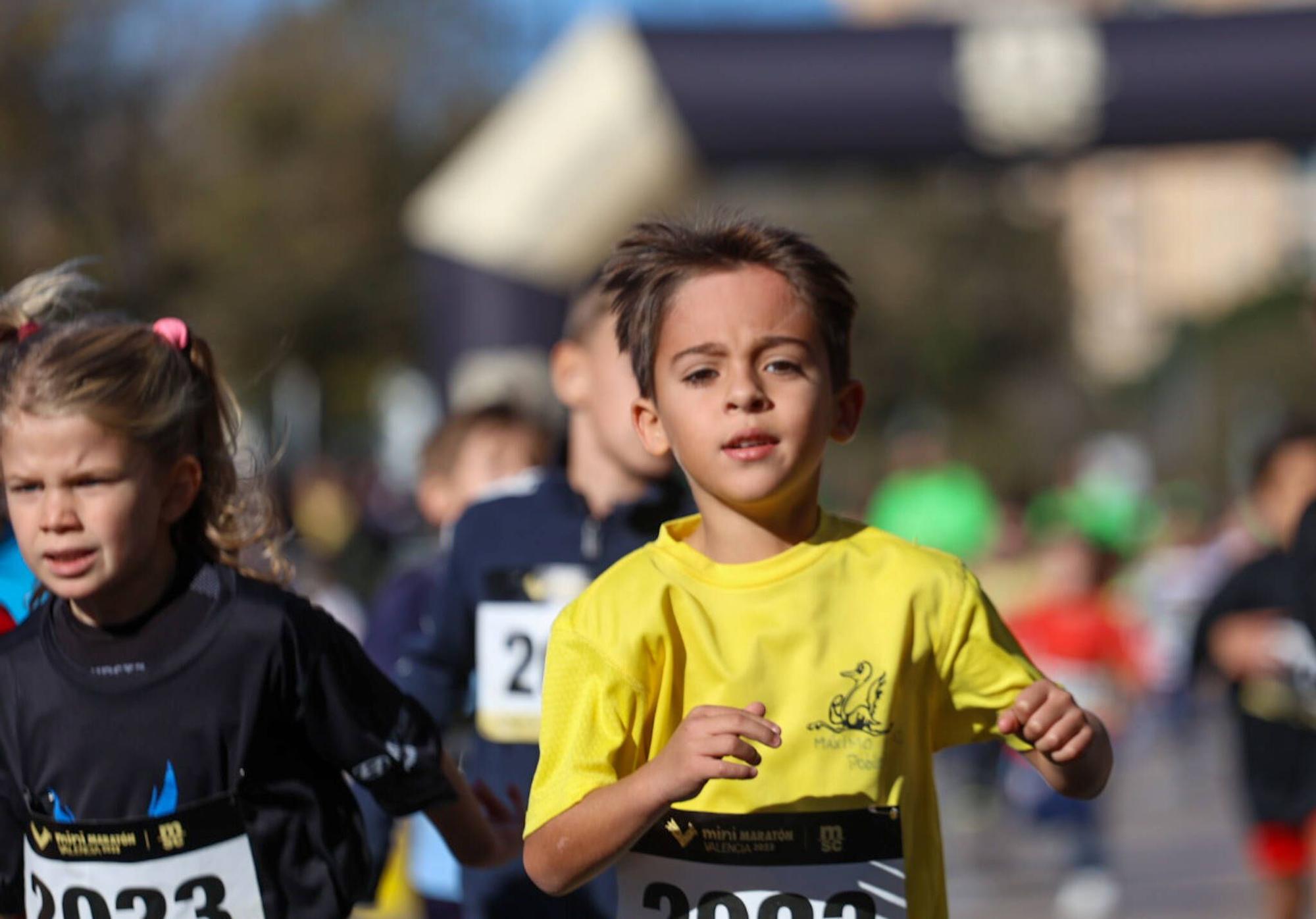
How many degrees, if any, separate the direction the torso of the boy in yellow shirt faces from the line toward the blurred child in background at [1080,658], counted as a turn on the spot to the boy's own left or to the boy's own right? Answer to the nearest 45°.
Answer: approximately 180°

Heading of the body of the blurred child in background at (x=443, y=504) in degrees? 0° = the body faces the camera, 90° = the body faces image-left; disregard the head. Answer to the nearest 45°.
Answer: approximately 315°

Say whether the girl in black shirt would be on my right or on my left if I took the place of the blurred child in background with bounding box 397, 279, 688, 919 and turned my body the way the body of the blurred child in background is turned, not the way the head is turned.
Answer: on my right

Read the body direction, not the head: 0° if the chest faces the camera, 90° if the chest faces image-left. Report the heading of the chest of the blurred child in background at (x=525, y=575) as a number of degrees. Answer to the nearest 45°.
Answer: approximately 315°

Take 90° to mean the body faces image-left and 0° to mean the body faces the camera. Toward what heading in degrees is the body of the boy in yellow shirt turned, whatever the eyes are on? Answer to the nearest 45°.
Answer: approximately 0°

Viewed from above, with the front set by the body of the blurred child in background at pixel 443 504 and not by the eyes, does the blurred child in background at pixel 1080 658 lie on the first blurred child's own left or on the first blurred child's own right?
on the first blurred child's own left

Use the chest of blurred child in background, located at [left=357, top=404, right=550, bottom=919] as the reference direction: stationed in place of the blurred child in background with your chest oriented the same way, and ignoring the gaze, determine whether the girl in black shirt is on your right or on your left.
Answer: on your right

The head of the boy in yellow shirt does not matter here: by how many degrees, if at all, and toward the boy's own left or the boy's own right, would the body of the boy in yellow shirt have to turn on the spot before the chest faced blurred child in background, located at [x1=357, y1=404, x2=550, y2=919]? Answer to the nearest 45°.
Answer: approximately 180°
